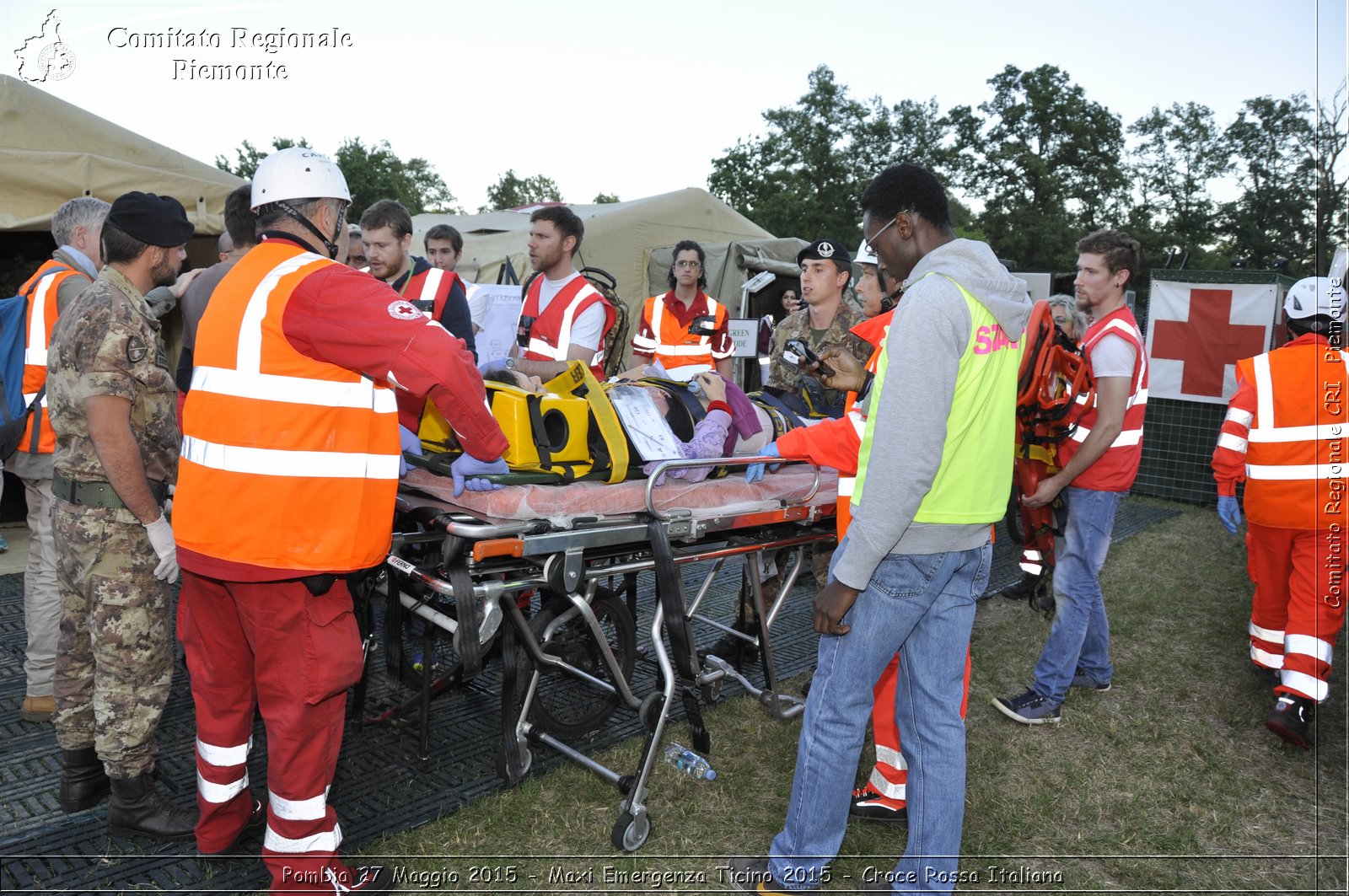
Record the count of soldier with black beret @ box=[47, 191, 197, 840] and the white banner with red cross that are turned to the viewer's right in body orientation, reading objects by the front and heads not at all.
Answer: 1

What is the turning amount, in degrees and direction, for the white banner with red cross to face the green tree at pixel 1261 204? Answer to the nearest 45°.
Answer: approximately 180°

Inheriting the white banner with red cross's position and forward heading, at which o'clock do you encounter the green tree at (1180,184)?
The green tree is roughly at 6 o'clock from the white banner with red cross.

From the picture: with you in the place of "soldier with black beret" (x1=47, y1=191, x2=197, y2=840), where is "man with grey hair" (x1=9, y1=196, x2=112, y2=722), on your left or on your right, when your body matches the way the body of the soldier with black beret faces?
on your left

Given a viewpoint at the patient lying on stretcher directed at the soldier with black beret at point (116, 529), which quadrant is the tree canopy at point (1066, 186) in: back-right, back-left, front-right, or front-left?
back-right

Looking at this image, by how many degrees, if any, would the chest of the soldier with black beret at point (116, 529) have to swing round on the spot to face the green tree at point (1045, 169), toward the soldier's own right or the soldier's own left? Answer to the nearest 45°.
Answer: approximately 45° to the soldier's own left

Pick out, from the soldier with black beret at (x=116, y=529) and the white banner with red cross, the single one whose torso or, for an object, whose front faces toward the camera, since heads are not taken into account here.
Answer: the white banner with red cross

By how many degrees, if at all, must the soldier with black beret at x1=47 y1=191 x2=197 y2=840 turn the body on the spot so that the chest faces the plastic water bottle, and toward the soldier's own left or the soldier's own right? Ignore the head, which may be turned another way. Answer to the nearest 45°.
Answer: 0° — they already face it

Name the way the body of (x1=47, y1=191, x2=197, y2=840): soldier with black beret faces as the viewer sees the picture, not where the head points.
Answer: to the viewer's right

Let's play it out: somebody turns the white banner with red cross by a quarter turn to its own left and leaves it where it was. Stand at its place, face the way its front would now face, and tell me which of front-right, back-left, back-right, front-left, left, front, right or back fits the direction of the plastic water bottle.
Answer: right

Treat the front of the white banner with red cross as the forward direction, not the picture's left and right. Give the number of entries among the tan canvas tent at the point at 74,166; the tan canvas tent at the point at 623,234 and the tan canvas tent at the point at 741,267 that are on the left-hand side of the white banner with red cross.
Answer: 0

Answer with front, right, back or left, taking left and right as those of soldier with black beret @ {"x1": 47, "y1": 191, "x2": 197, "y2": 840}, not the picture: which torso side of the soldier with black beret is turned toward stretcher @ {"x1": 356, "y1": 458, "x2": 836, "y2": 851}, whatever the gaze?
front

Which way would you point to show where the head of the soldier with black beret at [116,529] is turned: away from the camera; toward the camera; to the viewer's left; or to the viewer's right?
to the viewer's right

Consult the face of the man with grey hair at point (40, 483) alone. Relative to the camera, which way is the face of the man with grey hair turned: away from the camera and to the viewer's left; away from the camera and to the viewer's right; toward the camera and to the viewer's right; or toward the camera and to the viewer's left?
away from the camera and to the viewer's right

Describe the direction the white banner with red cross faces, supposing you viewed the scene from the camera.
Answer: facing the viewer

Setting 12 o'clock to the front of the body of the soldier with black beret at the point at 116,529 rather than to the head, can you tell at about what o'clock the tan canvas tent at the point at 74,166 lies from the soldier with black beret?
The tan canvas tent is roughly at 9 o'clock from the soldier with black beret.
